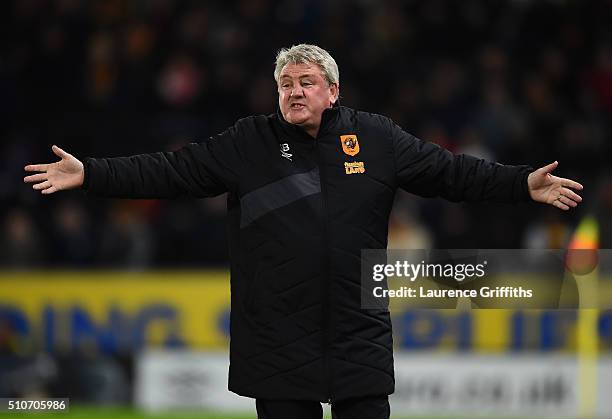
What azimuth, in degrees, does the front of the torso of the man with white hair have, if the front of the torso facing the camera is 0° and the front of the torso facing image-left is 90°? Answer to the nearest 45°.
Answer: approximately 0°
